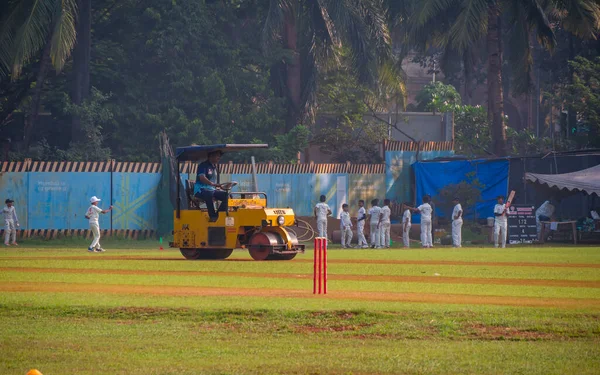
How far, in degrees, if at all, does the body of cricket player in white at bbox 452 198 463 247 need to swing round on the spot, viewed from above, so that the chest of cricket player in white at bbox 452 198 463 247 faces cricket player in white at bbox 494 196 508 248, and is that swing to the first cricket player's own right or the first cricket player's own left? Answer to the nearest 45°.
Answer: approximately 180°

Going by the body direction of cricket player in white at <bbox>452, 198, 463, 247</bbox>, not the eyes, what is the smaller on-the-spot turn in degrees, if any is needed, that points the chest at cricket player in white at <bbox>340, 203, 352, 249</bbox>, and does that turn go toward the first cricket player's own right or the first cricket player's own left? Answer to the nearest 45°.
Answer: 0° — they already face them

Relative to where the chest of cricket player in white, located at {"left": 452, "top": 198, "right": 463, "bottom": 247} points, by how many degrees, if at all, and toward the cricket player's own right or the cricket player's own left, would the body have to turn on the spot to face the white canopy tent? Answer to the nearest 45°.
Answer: approximately 135° to the cricket player's own right

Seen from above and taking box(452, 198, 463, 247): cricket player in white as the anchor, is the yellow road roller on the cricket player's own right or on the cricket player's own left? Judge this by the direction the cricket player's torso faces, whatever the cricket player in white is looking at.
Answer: on the cricket player's own left

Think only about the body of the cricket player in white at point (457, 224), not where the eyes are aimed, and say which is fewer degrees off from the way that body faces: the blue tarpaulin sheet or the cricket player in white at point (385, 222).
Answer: the cricket player in white

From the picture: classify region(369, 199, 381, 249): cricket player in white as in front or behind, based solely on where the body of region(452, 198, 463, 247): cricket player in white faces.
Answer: in front

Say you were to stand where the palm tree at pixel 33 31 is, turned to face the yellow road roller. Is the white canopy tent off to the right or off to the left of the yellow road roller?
left

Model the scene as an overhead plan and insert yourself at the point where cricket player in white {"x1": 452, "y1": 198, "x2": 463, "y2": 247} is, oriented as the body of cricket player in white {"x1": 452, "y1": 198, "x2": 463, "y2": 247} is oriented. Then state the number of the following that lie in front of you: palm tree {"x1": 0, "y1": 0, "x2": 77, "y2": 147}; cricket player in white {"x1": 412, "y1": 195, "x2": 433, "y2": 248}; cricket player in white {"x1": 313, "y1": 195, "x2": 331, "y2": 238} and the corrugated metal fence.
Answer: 4

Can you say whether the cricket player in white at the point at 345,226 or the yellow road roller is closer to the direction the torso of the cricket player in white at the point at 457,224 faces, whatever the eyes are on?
the cricket player in white

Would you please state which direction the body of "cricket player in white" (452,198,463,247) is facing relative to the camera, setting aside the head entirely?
to the viewer's left

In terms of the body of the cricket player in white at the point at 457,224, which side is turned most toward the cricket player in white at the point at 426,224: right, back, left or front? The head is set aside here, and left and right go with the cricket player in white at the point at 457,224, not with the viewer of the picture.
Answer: front

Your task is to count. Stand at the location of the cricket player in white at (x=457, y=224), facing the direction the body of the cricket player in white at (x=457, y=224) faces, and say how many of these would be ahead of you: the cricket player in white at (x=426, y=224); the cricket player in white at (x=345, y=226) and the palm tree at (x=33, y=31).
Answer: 3

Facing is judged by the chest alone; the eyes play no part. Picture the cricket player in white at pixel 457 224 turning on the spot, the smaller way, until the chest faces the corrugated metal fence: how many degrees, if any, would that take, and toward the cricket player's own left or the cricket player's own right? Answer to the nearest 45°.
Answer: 0° — they already face it

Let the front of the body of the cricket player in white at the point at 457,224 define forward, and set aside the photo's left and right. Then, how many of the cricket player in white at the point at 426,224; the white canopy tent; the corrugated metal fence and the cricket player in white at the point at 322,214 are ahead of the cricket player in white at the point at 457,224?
3
